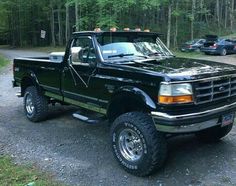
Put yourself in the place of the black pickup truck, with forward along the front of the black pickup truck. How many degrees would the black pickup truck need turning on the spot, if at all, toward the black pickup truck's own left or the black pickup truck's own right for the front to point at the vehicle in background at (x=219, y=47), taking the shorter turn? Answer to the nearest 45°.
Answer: approximately 135° to the black pickup truck's own left

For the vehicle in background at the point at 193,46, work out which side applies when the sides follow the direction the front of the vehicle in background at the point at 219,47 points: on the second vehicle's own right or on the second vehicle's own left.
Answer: on the second vehicle's own left

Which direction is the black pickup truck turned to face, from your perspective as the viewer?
facing the viewer and to the right of the viewer

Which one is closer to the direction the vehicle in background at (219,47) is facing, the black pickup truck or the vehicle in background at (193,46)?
the vehicle in background

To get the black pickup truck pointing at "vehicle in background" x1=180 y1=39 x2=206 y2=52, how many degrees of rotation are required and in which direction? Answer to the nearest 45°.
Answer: approximately 135° to its left
